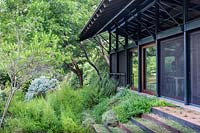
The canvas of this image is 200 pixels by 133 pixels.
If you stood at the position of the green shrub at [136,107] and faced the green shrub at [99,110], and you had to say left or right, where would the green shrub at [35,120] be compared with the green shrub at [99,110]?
left

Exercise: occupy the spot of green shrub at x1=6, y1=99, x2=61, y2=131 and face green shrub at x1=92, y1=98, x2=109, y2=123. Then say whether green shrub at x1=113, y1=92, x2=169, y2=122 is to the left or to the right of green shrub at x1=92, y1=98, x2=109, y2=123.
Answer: right

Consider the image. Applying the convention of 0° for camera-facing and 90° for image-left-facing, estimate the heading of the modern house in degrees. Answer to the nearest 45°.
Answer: approximately 45°

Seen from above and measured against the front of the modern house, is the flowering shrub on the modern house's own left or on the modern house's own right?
on the modern house's own right

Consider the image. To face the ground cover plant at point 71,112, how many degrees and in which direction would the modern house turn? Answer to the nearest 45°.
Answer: approximately 45° to its right
